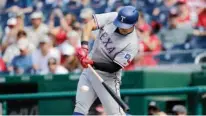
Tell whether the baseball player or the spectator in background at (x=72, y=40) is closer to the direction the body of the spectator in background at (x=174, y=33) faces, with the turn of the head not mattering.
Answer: the baseball player

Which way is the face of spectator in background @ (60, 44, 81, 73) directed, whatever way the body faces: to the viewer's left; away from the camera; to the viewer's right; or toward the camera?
toward the camera

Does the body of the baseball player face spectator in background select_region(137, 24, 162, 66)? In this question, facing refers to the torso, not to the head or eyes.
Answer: no

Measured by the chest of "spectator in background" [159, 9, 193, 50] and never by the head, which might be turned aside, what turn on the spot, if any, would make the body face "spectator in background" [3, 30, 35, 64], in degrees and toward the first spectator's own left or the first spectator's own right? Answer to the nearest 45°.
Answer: approximately 90° to the first spectator's own right

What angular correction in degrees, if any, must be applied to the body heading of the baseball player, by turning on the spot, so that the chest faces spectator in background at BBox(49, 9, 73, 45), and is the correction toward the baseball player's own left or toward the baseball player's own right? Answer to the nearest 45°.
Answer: approximately 135° to the baseball player's own right

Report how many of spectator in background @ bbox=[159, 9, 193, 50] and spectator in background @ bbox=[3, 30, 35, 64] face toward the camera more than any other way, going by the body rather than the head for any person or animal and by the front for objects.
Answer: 2

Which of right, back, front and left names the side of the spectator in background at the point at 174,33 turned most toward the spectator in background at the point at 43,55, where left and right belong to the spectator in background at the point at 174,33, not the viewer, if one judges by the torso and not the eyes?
right

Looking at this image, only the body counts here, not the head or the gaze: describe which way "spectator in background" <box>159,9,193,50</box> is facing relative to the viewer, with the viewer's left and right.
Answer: facing the viewer

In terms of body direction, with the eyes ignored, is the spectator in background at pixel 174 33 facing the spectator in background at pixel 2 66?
no

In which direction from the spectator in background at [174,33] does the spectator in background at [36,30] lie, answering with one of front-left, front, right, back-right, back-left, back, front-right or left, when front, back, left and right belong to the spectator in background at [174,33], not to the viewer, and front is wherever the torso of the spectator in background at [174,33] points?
right

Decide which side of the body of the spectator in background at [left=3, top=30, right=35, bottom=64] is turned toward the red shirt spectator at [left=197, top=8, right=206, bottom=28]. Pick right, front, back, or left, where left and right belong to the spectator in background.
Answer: left

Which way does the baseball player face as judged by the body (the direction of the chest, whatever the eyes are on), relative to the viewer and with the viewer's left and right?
facing the viewer and to the left of the viewer

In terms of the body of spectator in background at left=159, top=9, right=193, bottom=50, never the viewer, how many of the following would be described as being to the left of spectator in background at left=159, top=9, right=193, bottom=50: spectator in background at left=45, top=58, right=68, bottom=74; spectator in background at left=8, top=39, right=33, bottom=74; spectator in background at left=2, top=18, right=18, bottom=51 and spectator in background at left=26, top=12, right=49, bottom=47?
0

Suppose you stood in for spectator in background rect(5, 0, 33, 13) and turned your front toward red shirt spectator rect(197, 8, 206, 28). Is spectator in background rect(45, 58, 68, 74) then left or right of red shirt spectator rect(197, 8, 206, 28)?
right

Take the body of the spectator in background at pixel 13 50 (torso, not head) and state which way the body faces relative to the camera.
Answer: toward the camera
